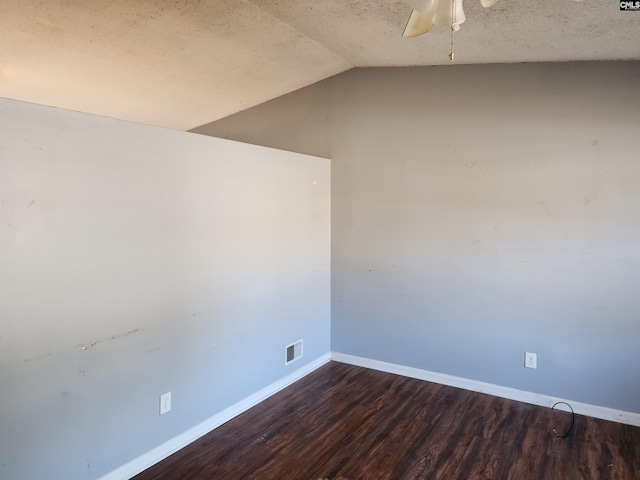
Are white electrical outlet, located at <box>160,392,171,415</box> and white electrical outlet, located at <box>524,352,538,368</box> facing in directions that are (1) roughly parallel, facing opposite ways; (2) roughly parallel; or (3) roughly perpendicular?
roughly perpendicular

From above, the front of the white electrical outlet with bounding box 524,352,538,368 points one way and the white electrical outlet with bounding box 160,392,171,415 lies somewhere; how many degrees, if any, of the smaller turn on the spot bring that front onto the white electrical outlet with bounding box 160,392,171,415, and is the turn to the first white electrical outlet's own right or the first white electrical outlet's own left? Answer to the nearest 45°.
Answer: approximately 45° to the first white electrical outlet's own right

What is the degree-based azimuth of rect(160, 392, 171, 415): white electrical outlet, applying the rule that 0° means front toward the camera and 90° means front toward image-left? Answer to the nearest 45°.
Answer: approximately 315°

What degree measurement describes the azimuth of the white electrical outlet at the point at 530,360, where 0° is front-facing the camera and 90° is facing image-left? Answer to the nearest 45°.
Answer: approximately 0°

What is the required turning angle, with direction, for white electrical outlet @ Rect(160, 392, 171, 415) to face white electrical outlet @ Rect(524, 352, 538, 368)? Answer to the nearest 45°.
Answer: approximately 45° to its left
